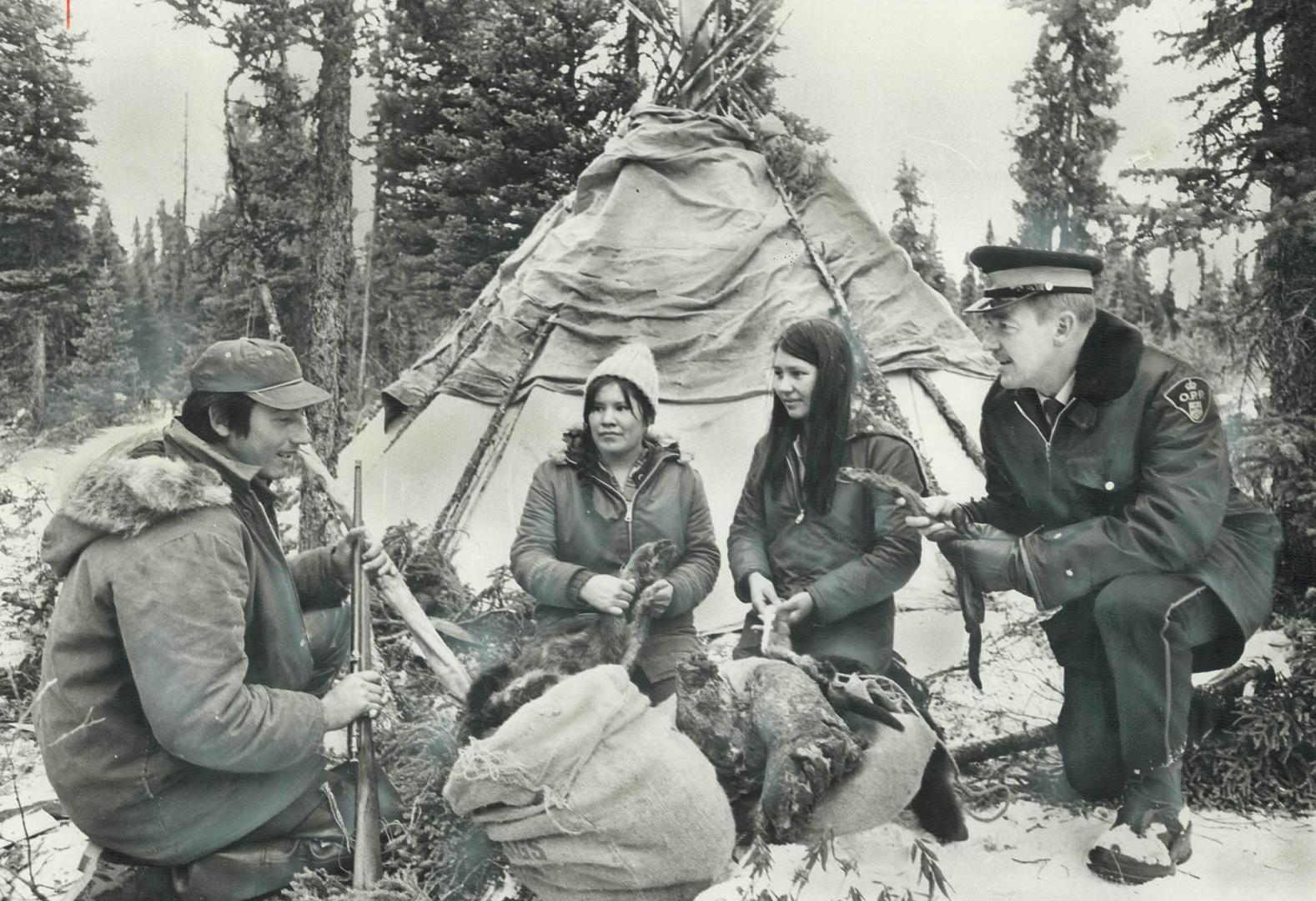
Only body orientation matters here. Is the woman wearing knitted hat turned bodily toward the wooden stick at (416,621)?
no

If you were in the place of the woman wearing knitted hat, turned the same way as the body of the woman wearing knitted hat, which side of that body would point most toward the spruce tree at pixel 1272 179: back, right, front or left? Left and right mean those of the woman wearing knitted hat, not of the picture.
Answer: left

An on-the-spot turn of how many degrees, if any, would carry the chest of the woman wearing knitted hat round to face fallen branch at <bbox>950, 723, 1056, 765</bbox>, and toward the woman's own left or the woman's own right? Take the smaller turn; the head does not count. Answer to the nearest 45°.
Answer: approximately 90° to the woman's own left

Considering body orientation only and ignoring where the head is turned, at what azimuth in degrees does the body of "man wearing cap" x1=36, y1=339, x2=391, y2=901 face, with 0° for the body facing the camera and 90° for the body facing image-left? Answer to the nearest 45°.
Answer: approximately 270°

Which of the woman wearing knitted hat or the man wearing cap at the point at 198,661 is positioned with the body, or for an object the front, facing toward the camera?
the woman wearing knitted hat

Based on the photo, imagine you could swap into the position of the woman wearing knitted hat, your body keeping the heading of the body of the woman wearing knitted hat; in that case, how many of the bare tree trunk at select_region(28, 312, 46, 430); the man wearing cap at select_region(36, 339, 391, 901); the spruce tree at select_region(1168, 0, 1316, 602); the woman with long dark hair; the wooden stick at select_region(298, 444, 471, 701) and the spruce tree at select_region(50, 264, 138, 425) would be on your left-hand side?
2

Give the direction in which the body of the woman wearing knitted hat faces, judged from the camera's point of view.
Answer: toward the camera

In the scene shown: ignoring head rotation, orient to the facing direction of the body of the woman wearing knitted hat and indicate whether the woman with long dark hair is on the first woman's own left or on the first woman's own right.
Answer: on the first woman's own left

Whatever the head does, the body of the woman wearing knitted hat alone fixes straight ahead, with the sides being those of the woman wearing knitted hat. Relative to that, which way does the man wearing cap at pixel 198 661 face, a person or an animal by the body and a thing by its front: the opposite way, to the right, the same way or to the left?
to the left

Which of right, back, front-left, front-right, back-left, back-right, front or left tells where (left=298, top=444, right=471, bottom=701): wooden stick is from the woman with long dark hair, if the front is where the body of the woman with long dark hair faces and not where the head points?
front-right

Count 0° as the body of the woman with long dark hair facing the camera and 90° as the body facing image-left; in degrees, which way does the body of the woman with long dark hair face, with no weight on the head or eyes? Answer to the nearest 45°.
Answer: approximately 45°

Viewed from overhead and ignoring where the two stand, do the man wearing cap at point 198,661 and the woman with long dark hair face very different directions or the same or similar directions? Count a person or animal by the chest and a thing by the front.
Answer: very different directions

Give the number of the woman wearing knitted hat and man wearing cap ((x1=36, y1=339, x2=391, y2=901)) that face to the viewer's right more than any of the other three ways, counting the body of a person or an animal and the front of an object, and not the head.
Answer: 1

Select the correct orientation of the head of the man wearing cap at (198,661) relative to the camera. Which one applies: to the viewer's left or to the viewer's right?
to the viewer's right
